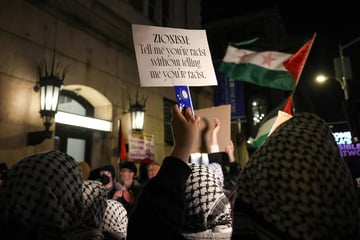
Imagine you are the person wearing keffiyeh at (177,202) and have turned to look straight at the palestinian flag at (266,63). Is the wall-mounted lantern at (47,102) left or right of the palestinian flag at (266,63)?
left

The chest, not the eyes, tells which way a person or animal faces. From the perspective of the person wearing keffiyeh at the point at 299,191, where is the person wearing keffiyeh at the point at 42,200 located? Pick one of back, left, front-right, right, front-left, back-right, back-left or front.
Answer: left

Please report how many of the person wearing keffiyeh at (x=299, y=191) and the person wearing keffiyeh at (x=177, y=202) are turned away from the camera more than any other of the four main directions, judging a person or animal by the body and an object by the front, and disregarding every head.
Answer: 2

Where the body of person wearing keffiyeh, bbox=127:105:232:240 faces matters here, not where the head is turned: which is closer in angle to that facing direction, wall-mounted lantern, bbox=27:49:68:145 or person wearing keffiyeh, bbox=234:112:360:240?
the wall-mounted lantern

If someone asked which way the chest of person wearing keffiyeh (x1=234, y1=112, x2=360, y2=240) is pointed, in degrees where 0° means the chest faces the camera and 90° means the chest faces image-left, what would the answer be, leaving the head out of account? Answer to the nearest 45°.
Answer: approximately 180°

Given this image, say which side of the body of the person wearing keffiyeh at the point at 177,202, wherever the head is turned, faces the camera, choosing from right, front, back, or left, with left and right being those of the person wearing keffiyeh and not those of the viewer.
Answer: back

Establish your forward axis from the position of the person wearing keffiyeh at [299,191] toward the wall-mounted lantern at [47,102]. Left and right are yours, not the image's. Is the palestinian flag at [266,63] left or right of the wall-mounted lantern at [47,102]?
right

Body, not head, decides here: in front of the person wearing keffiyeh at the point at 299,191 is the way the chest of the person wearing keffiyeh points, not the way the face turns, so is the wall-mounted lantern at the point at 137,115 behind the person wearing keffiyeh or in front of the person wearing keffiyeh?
in front

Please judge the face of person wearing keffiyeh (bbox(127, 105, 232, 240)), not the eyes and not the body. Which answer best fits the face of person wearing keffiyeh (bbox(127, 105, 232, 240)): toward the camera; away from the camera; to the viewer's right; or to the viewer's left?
away from the camera

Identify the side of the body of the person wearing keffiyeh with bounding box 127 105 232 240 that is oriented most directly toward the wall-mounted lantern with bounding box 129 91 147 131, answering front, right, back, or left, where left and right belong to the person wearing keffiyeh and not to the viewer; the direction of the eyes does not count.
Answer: front

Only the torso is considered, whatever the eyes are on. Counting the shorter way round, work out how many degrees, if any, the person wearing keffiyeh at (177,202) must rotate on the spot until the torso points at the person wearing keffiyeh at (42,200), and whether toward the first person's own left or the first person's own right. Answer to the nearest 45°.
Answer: approximately 90° to the first person's own left
